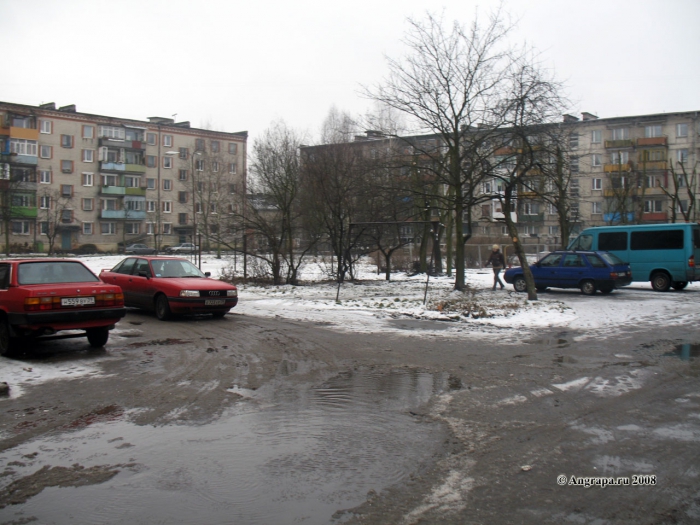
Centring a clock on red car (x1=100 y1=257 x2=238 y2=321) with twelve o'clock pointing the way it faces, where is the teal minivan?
The teal minivan is roughly at 10 o'clock from the red car.

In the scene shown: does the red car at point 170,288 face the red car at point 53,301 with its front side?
no

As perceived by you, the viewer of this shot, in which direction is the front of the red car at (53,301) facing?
facing away from the viewer and to the left of the viewer

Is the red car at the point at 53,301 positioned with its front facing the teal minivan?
no

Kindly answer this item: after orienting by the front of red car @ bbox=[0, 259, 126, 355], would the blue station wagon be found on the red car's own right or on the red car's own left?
on the red car's own right

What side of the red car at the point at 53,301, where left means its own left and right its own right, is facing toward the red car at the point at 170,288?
right

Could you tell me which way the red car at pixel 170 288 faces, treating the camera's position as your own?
facing the viewer and to the right of the viewer

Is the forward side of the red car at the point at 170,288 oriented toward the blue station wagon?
no

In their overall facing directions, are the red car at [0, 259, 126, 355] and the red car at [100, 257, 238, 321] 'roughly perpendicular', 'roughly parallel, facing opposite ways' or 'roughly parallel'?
roughly parallel, facing opposite ways

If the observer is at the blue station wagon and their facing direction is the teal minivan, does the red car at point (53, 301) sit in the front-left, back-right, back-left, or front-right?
back-right
